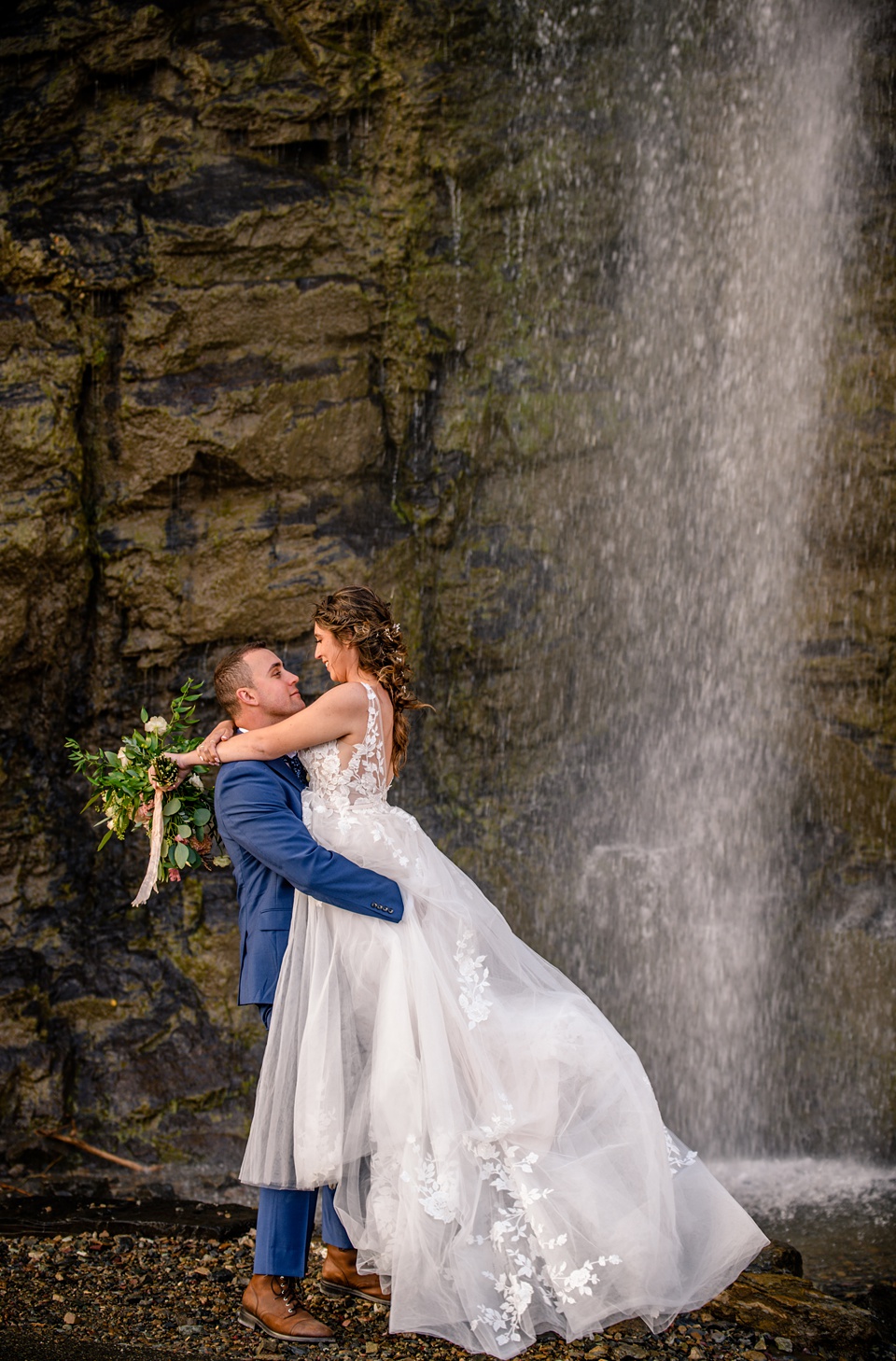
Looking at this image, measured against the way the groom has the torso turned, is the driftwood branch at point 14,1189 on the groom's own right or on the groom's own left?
on the groom's own left

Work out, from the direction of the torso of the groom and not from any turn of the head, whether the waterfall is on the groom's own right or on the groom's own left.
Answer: on the groom's own left

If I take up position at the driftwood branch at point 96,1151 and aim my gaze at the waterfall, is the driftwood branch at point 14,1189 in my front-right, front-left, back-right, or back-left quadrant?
back-right

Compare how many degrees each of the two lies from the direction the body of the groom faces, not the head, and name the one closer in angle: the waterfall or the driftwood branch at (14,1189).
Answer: the waterfall

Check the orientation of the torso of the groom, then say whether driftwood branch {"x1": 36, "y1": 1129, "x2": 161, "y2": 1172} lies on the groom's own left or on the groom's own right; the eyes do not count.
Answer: on the groom's own left

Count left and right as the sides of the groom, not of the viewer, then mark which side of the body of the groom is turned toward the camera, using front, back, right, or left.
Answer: right
